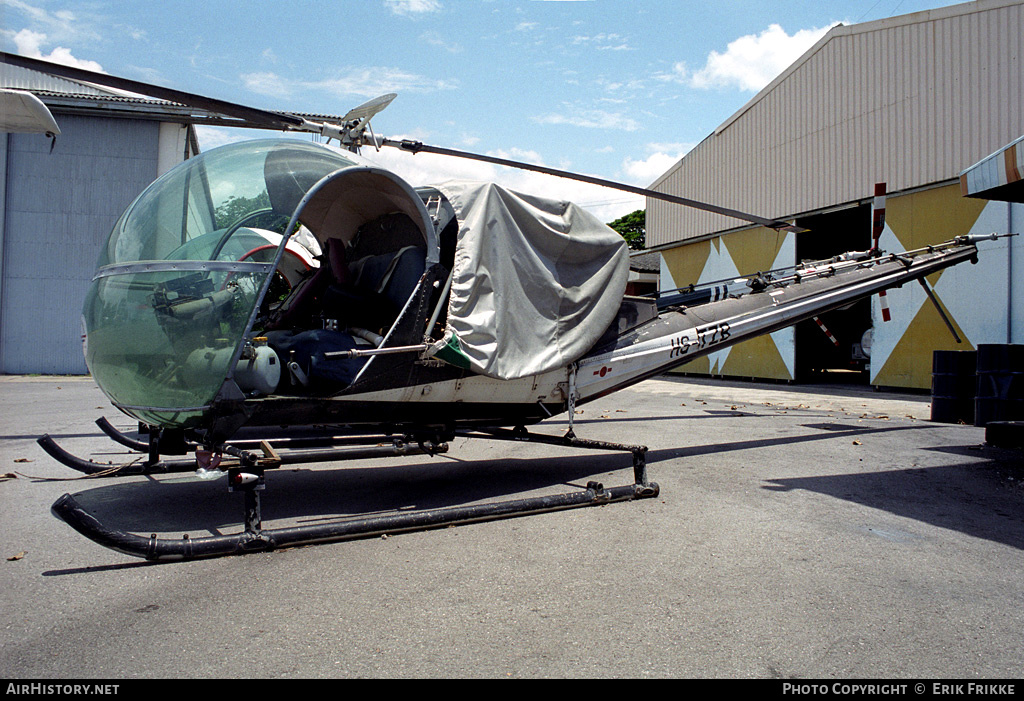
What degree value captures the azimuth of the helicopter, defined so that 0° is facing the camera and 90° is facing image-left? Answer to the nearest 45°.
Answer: approximately 45°

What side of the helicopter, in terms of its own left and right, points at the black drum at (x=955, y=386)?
back

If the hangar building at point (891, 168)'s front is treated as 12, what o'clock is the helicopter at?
The helicopter is roughly at 11 o'clock from the hangar building.

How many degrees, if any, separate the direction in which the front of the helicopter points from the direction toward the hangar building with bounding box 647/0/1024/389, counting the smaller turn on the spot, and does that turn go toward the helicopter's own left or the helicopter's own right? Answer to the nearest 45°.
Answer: approximately 180°

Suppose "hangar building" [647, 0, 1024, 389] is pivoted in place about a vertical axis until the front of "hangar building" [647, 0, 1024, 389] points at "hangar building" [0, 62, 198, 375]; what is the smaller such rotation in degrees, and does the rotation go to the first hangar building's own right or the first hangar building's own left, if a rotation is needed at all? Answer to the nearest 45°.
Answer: approximately 45° to the first hangar building's own right

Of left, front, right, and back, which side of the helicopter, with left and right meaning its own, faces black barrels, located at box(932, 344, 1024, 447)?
back

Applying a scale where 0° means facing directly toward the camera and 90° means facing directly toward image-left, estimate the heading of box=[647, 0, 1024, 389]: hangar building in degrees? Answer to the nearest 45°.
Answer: approximately 45°
